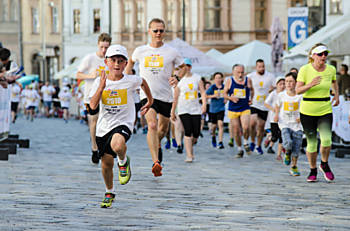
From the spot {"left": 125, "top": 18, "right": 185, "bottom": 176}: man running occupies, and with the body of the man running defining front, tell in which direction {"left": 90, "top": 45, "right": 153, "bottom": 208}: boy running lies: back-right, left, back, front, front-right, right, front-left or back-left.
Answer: front

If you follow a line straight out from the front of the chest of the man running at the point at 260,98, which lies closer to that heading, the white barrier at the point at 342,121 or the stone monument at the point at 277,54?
the white barrier

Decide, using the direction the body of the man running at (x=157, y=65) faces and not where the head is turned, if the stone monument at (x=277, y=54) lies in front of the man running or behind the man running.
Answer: behind

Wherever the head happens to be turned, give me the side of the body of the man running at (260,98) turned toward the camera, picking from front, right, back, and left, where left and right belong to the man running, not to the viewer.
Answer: front

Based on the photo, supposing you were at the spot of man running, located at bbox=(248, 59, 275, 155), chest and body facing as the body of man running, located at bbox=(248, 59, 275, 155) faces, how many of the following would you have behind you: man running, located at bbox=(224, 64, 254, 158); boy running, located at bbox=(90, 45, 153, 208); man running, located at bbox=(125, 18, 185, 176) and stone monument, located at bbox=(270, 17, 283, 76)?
1

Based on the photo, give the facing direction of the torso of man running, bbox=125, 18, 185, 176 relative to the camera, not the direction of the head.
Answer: toward the camera

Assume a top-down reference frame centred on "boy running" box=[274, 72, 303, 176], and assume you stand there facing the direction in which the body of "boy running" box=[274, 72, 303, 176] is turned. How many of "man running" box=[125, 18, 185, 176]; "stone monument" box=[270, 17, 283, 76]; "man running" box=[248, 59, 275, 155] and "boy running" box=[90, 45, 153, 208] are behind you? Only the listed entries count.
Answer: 2
